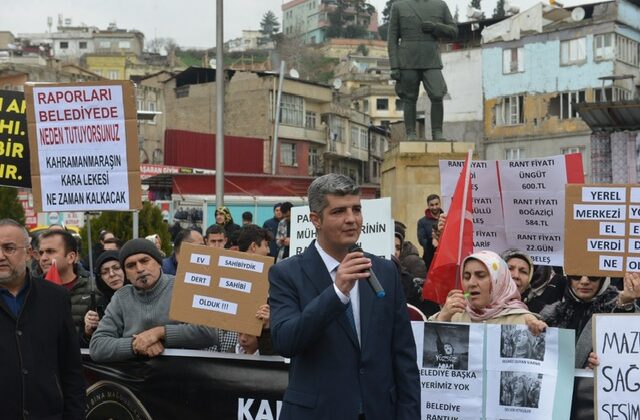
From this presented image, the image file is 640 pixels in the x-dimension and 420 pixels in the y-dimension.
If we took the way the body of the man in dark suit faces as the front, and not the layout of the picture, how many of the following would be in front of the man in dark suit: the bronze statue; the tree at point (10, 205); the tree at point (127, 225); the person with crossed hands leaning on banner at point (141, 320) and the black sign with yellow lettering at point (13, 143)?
0

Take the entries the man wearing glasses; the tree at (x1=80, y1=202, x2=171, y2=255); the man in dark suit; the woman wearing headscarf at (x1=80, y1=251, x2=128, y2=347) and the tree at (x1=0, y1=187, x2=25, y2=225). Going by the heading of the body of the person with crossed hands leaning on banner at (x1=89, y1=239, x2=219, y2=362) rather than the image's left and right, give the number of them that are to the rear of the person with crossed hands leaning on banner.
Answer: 3

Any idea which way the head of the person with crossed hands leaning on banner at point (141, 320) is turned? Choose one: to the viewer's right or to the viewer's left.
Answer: to the viewer's left

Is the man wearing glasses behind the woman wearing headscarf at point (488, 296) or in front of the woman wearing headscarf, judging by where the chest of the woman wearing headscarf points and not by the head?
in front

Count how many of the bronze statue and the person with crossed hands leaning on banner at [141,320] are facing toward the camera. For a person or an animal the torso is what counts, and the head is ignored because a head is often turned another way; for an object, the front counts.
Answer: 2

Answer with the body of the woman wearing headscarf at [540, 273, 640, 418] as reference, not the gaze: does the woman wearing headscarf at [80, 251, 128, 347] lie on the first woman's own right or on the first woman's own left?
on the first woman's own right

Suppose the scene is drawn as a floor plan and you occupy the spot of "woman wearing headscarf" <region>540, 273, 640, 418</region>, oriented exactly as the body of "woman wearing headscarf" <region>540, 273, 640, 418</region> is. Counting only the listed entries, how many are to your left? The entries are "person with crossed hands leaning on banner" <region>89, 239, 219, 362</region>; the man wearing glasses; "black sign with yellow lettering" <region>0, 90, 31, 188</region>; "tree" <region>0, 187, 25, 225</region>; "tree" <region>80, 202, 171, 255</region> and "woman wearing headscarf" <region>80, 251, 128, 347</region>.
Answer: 0

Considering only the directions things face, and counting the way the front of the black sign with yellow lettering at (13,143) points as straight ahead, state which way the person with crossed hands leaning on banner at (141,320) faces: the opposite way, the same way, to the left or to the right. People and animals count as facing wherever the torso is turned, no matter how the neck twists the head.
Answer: the same way

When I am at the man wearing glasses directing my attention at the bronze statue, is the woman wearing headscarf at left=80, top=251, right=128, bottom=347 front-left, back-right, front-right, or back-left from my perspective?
front-left

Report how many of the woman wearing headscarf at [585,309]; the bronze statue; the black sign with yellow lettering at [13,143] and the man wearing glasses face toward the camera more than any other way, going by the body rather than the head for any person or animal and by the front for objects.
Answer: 4

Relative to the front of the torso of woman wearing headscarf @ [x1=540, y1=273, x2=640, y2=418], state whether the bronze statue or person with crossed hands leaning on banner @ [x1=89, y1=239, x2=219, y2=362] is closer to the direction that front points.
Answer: the person with crossed hands leaning on banner

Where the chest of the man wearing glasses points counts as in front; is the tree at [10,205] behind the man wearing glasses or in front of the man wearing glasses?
behind

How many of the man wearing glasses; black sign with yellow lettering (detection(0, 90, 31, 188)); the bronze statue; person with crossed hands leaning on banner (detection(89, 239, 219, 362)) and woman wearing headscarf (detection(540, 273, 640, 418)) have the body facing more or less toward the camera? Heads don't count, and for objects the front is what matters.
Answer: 5

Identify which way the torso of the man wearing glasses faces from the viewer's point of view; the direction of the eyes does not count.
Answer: toward the camera

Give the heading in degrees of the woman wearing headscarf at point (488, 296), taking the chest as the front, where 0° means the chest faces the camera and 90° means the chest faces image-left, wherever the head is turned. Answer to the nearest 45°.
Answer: approximately 45°

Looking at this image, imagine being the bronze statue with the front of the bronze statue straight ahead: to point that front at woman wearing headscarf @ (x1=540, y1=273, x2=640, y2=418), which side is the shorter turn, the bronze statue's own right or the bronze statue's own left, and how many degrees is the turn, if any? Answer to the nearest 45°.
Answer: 0° — it already faces them

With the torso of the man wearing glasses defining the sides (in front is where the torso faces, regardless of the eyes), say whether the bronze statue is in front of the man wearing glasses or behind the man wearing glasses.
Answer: behind

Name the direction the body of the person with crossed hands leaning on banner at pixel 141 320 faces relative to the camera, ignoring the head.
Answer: toward the camera

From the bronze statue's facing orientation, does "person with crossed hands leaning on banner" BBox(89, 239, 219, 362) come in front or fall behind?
in front

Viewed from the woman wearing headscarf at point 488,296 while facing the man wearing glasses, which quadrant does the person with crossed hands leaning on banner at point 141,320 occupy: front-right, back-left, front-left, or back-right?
front-right
